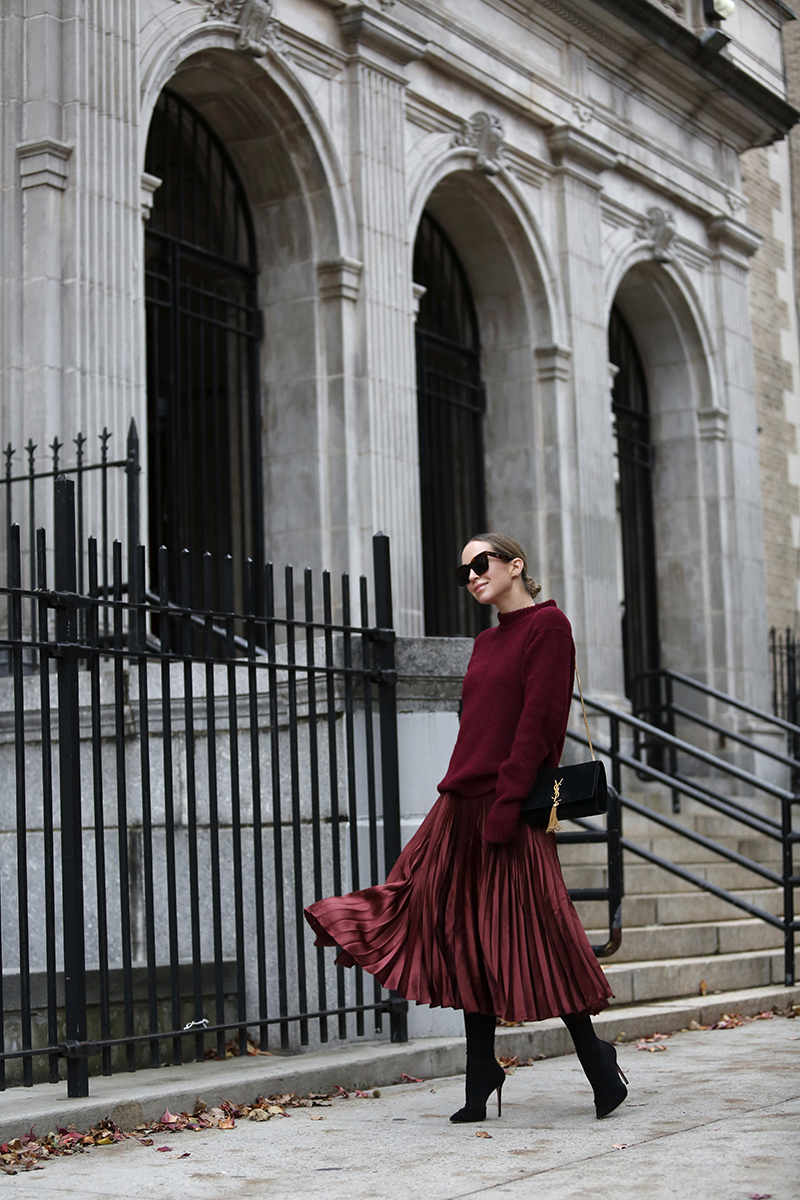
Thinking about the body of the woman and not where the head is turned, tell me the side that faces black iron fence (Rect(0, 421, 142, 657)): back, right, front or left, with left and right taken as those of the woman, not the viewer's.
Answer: right

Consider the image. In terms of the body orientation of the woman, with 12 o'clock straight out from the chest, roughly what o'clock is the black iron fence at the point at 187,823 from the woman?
The black iron fence is roughly at 3 o'clock from the woman.

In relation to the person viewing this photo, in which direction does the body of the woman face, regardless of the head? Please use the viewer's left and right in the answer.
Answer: facing the viewer and to the left of the viewer
